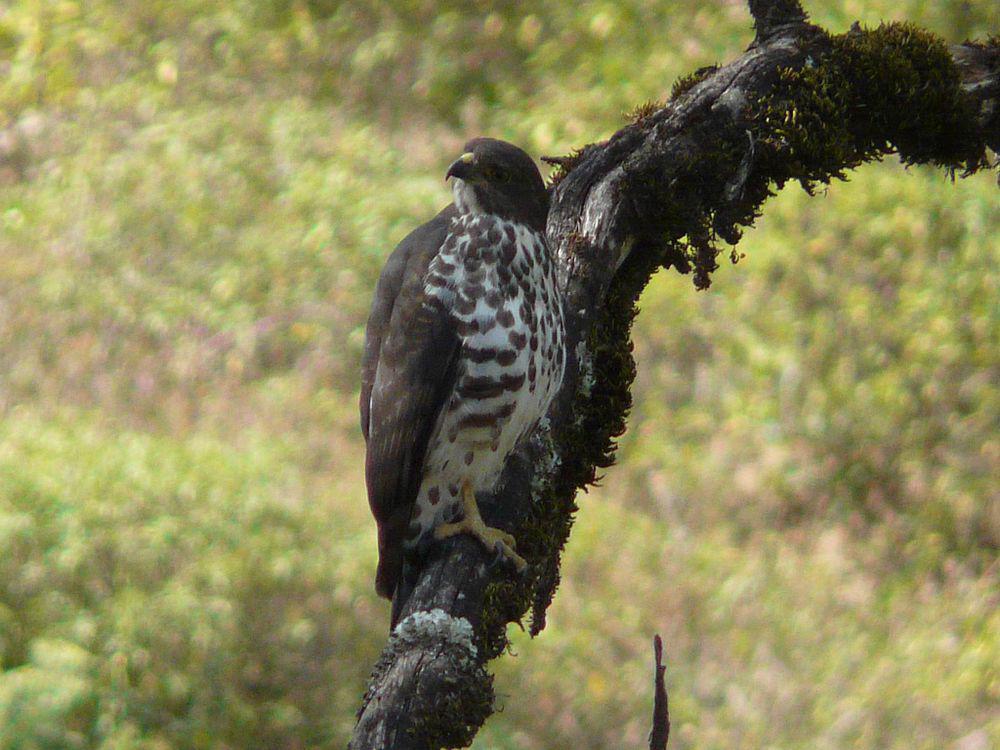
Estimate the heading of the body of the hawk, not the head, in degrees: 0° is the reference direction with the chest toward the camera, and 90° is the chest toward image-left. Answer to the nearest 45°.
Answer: approximately 315°
